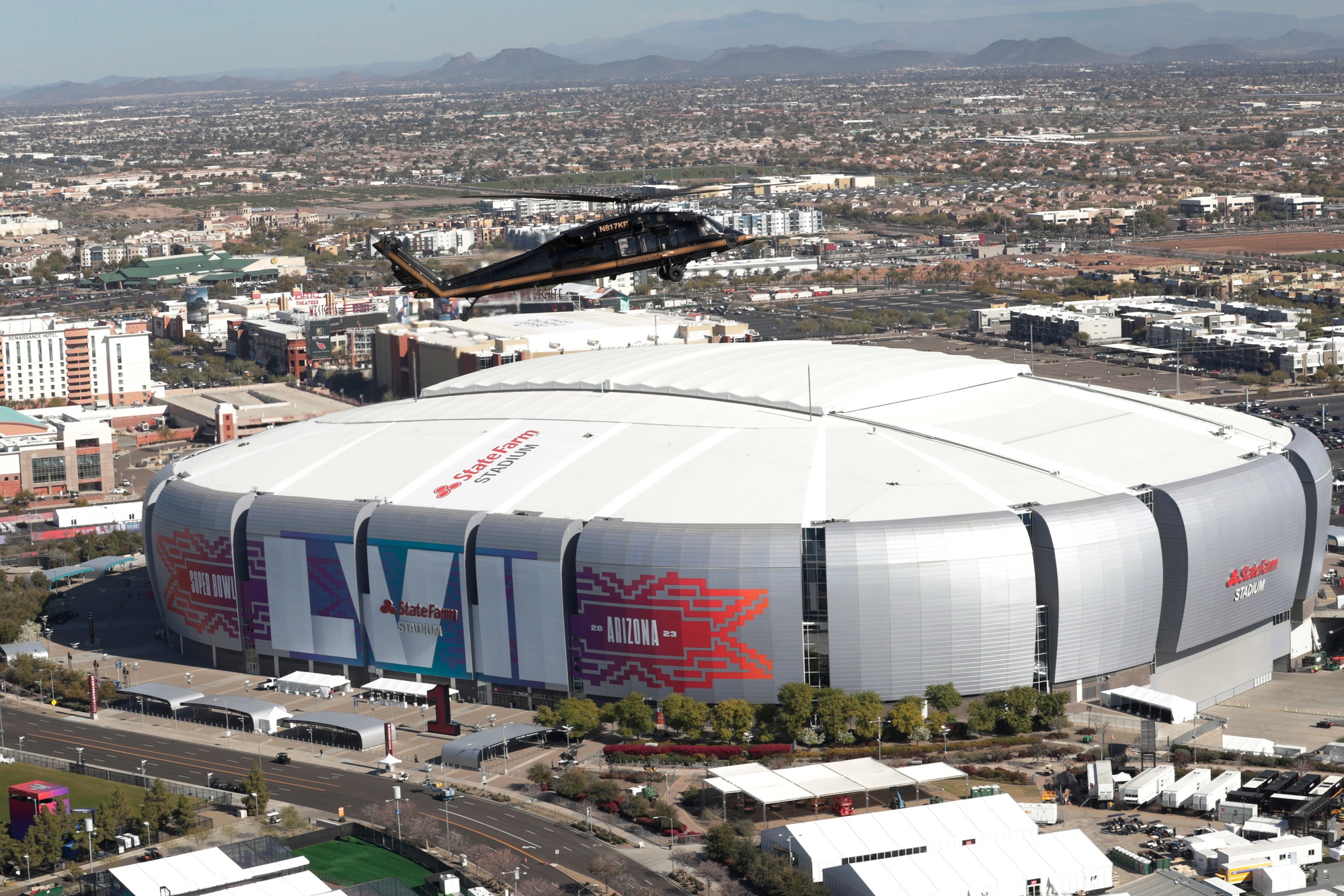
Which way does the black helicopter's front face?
to the viewer's right
